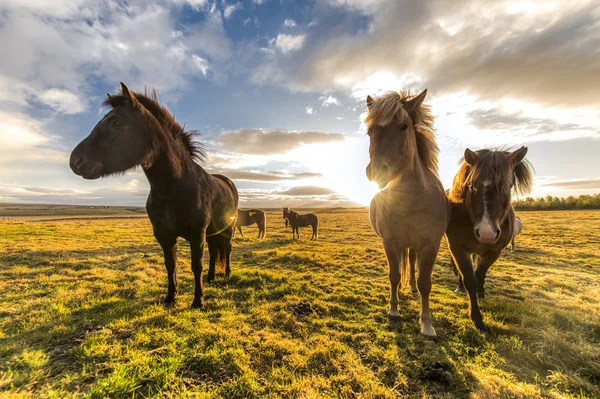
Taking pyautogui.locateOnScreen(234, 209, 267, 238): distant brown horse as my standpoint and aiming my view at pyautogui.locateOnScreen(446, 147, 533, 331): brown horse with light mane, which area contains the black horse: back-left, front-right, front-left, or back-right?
front-right

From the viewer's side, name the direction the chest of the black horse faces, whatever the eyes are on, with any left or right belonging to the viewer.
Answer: facing the viewer and to the left of the viewer

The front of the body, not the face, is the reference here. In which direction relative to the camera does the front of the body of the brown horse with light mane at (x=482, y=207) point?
toward the camera

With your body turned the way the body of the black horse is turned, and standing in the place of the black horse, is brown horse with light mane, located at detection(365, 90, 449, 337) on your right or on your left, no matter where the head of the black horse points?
on your left

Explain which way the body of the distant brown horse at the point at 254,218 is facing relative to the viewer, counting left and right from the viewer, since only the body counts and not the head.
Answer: facing to the left of the viewer

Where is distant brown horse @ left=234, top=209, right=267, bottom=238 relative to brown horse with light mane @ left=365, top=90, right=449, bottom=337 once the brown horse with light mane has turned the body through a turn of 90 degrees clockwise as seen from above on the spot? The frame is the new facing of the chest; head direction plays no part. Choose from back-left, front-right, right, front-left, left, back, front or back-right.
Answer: front-right

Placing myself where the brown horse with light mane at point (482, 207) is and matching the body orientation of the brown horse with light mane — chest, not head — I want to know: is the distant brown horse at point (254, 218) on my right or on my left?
on my right

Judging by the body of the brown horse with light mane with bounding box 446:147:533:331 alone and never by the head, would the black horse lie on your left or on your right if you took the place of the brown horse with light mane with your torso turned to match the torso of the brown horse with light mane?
on your right

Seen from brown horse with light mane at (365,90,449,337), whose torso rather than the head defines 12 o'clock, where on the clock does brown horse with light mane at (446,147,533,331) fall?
brown horse with light mane at (446,147,533,331) is roughly at 8 o'clock from brown horse with light mane at (365,90,449,337).

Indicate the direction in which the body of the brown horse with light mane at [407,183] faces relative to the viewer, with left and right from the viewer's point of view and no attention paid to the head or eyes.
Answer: facing the viewer

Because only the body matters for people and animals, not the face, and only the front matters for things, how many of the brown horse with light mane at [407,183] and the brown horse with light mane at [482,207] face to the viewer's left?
0

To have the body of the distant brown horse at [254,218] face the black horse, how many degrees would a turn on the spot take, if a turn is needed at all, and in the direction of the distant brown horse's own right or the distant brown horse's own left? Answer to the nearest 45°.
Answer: approximately 90° to the distant brown horse's own left
